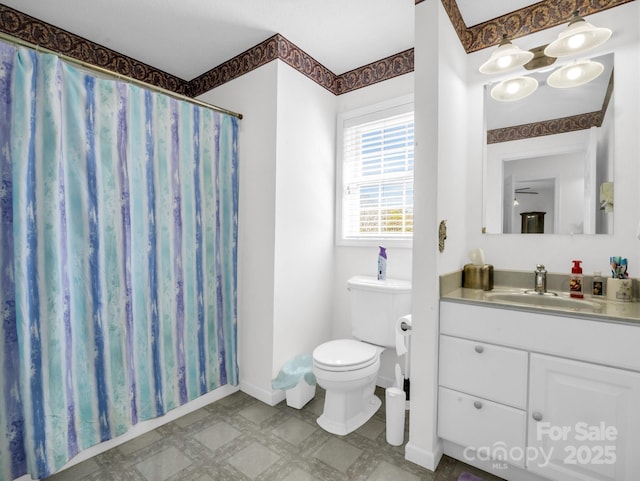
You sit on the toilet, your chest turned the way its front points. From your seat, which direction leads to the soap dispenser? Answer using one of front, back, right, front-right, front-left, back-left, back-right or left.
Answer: back-left

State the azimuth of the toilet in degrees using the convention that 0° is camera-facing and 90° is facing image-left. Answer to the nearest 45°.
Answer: approximately 45°

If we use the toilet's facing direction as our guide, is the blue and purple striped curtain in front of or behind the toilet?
in front

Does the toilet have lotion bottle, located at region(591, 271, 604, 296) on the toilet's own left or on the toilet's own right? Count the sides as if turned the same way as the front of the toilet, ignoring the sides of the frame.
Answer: on the toilet's own left

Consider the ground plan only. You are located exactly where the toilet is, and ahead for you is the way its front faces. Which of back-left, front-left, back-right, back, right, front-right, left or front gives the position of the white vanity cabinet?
left

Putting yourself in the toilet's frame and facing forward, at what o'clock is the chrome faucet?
The chrome faucet is roughly at 8 o'clock from the toilet.
